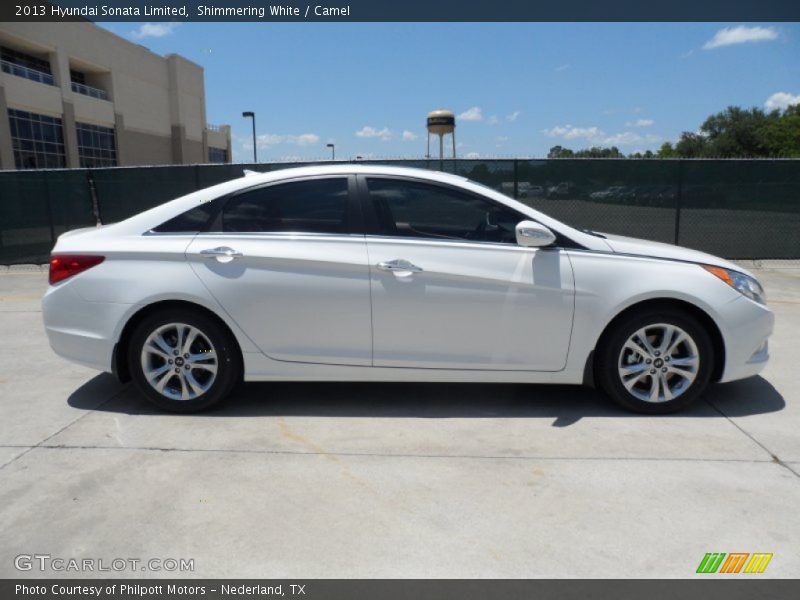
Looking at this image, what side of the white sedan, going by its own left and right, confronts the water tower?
left

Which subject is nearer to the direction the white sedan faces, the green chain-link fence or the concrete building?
the green chain-link fence

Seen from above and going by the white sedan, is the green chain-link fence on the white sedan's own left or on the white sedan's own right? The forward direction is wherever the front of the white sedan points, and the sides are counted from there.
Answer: on the white sedan's own left

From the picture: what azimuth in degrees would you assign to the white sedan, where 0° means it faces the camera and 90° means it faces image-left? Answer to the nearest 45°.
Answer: approximately 270°

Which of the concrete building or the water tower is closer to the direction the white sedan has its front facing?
the water tower

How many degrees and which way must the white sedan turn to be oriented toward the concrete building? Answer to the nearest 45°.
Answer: approximately 135° to its left
